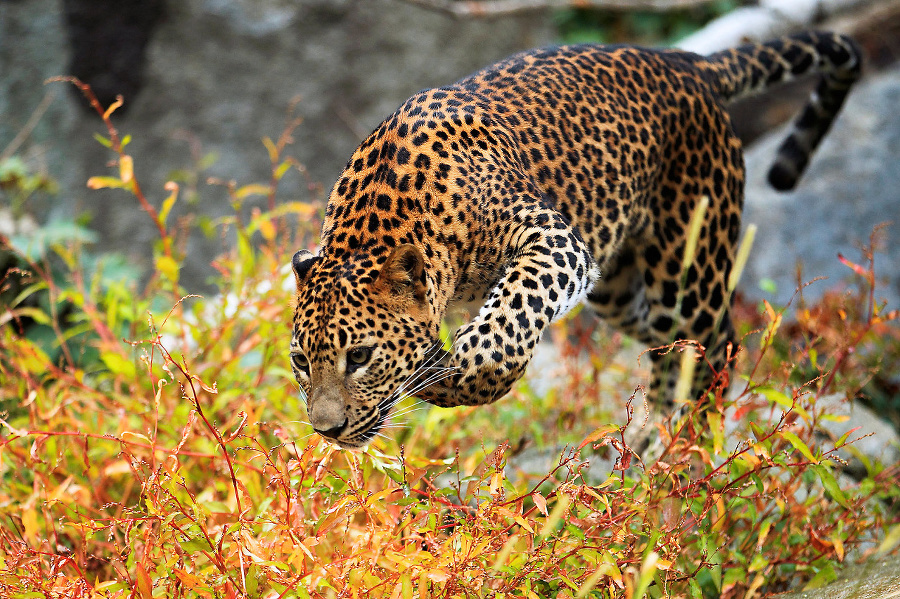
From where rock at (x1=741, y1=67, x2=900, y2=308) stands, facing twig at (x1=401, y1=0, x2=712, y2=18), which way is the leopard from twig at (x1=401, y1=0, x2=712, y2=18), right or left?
left

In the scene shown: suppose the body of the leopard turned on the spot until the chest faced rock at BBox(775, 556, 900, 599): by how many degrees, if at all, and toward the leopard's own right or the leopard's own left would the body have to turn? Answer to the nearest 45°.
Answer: approximately 90° to the leopard's own left

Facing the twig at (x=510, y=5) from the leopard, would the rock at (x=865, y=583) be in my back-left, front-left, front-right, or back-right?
back-right

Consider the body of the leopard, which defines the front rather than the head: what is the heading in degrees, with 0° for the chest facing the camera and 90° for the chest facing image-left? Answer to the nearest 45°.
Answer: approximately 45°

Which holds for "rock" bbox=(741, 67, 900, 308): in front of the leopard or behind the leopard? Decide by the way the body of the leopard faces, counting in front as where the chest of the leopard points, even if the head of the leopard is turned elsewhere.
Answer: behind

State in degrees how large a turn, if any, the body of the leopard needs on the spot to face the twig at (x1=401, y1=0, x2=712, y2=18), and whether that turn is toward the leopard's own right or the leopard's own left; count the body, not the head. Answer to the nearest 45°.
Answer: approximately 135° to the leopard's own right
